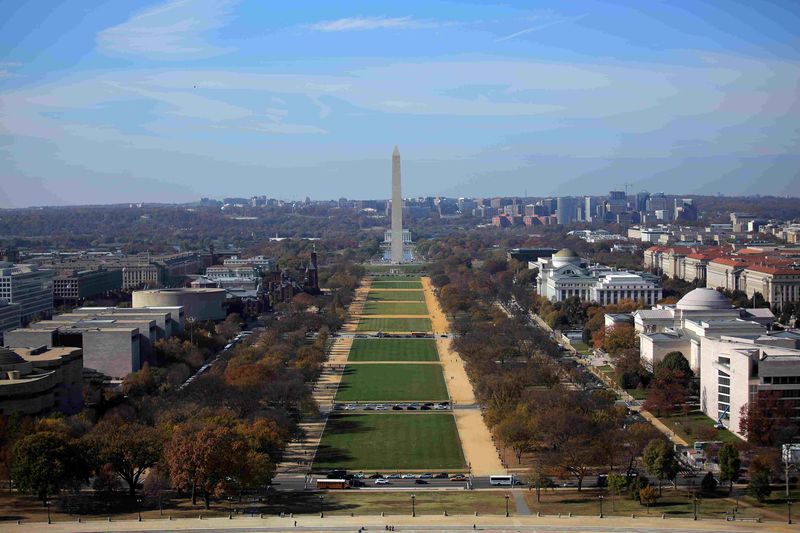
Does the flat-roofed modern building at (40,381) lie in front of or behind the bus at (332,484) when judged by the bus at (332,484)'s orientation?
behind

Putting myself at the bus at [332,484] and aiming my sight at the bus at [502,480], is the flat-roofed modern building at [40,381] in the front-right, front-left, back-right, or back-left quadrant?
back-left

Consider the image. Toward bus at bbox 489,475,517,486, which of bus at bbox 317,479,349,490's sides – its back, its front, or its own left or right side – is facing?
front

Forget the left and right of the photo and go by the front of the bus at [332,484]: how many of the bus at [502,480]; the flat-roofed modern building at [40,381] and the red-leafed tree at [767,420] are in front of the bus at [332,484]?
2

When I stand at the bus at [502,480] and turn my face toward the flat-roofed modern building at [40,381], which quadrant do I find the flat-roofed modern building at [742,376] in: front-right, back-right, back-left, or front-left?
back-right

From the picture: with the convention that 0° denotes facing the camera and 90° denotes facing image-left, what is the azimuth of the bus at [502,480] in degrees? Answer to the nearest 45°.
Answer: approximately 270°

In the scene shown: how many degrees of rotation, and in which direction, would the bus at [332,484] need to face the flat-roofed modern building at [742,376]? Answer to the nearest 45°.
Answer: approximately 45° to its left

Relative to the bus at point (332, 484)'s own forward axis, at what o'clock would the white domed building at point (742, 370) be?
The white domed building is roughly at 11 o'clock from the bus.

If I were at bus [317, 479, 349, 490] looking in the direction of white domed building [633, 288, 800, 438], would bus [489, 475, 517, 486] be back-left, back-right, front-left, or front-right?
front-right

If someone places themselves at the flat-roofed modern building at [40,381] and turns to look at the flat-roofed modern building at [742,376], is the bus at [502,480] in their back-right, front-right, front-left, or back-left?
front-right

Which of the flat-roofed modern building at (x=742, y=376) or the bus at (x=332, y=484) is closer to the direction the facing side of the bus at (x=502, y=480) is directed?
the flat-roofed modern building
